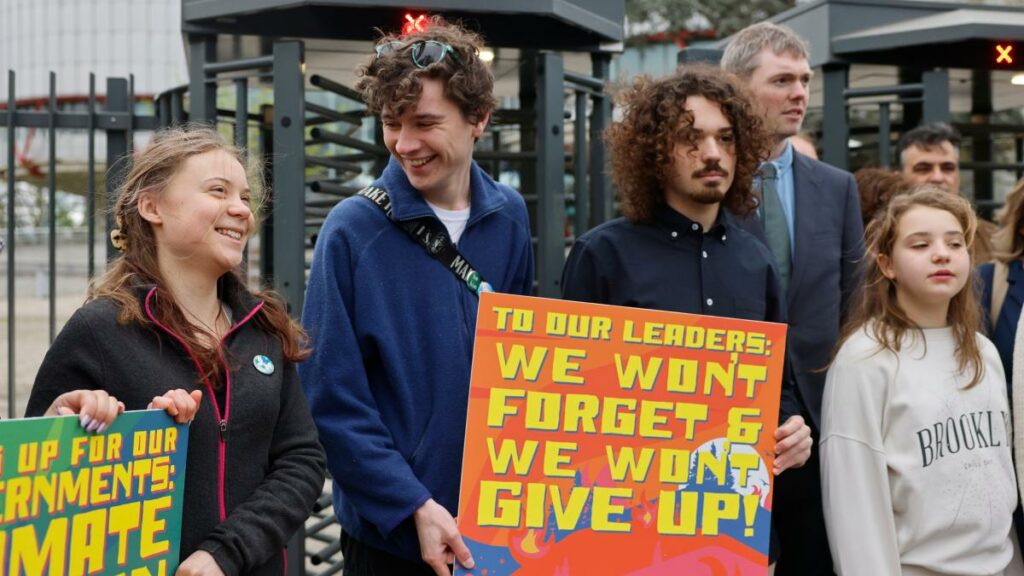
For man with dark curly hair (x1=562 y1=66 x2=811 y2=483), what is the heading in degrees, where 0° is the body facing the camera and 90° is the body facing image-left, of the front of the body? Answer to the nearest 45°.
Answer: approximately 315°

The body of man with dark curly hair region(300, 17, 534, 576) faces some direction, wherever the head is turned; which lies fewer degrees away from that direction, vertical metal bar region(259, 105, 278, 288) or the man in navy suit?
the man in navy suit

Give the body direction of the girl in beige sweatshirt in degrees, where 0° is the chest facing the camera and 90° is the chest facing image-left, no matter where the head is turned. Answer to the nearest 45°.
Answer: approximately 315°

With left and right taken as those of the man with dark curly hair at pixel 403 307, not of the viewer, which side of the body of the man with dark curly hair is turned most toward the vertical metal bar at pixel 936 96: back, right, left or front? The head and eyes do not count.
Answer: left

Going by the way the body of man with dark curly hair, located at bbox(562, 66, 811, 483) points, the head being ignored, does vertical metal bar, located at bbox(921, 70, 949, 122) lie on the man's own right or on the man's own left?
on the man's own left

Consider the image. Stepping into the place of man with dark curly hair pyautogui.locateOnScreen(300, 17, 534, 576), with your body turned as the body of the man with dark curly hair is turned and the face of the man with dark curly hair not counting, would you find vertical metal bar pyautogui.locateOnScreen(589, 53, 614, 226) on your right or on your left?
on your left

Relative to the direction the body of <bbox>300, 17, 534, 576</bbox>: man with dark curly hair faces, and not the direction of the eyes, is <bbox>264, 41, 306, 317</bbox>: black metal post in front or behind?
behind
